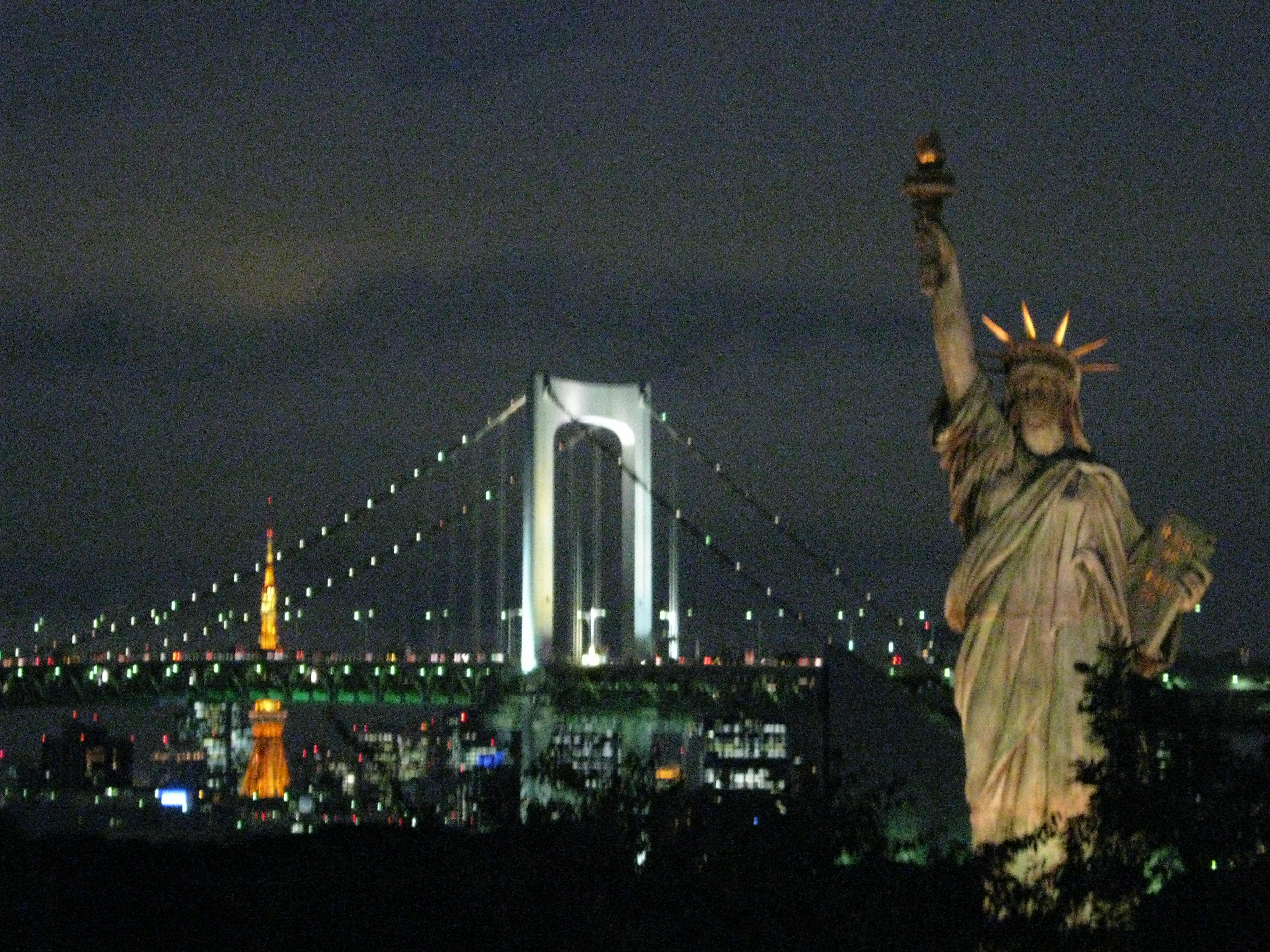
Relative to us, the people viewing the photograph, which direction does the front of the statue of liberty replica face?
facing the viewer
